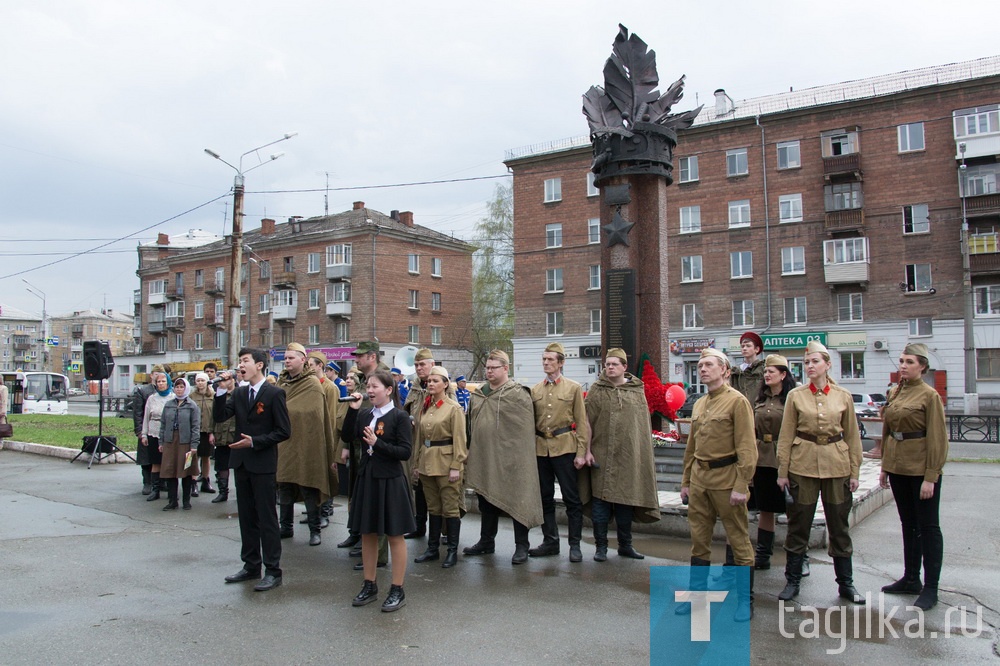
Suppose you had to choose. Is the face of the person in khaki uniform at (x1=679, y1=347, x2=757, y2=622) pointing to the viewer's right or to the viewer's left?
to the viewer's left

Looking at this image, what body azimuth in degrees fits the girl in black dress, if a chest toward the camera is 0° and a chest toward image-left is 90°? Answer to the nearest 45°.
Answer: approximately 45°

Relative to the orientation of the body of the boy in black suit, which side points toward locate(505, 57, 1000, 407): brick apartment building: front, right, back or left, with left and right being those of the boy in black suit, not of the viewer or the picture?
back

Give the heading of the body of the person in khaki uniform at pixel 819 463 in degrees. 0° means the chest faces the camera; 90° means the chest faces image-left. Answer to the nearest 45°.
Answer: approximately 0°

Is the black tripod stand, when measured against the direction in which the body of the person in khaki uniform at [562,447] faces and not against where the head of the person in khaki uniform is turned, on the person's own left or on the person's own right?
on the person's own right

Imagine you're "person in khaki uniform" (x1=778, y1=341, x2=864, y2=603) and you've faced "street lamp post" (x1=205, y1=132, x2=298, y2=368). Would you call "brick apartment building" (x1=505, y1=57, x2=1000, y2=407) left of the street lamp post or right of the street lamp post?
right

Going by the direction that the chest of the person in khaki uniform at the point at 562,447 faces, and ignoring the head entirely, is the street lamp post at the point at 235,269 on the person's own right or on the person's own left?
on the person's own right
